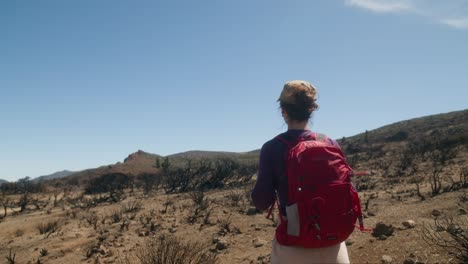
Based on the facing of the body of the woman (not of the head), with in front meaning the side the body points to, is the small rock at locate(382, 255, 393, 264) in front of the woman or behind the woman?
in front

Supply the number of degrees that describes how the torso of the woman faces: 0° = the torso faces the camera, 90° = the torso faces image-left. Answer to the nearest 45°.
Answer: approximately 180°

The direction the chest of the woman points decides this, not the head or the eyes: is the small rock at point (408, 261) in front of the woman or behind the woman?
in front

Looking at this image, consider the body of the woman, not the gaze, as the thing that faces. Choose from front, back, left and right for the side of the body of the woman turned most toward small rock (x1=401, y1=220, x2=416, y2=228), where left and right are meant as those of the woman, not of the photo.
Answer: front

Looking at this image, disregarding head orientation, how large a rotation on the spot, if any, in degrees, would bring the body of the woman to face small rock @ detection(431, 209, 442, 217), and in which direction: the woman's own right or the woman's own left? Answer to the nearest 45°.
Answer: approximately 45° to the woman's own right

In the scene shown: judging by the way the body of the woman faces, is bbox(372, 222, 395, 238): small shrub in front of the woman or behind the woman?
in front
